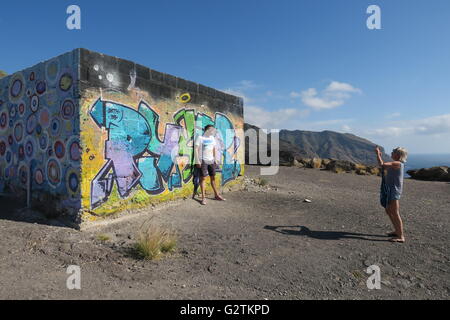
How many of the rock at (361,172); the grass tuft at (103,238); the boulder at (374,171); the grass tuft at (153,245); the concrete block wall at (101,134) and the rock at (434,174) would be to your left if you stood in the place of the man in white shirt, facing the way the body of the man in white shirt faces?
3

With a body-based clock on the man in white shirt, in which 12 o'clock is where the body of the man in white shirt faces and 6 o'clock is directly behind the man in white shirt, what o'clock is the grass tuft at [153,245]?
The grass tuft is roughly at 2 o'clock from the man in white shirt.

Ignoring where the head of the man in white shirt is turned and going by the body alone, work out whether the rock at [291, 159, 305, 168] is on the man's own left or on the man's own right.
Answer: on the man's own left

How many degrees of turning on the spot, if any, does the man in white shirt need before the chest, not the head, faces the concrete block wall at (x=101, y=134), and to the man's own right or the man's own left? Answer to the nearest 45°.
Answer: approximately 90° to the man's own right

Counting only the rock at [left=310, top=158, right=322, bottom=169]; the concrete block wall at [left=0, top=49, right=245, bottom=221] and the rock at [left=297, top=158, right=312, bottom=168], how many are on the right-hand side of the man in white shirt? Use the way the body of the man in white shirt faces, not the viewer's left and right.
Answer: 1

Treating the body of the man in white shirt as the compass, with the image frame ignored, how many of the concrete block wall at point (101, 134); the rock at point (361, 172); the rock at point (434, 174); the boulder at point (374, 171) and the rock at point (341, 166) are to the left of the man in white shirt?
4

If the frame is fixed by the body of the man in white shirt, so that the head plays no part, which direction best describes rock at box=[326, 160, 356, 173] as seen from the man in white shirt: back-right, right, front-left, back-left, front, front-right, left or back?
left

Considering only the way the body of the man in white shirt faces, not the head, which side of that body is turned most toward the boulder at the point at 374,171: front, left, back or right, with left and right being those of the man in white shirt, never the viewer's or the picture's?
left

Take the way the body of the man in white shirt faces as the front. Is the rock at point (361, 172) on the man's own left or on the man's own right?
on the man's own left

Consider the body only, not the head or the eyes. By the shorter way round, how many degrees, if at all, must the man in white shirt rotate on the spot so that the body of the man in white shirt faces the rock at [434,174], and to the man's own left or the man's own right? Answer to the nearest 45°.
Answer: approximately 90° to the man's own left

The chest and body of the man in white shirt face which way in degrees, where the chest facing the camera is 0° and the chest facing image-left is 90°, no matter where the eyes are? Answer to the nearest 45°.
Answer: approximately 315°

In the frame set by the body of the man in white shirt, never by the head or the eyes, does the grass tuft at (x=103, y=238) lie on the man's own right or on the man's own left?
on the man's own right
